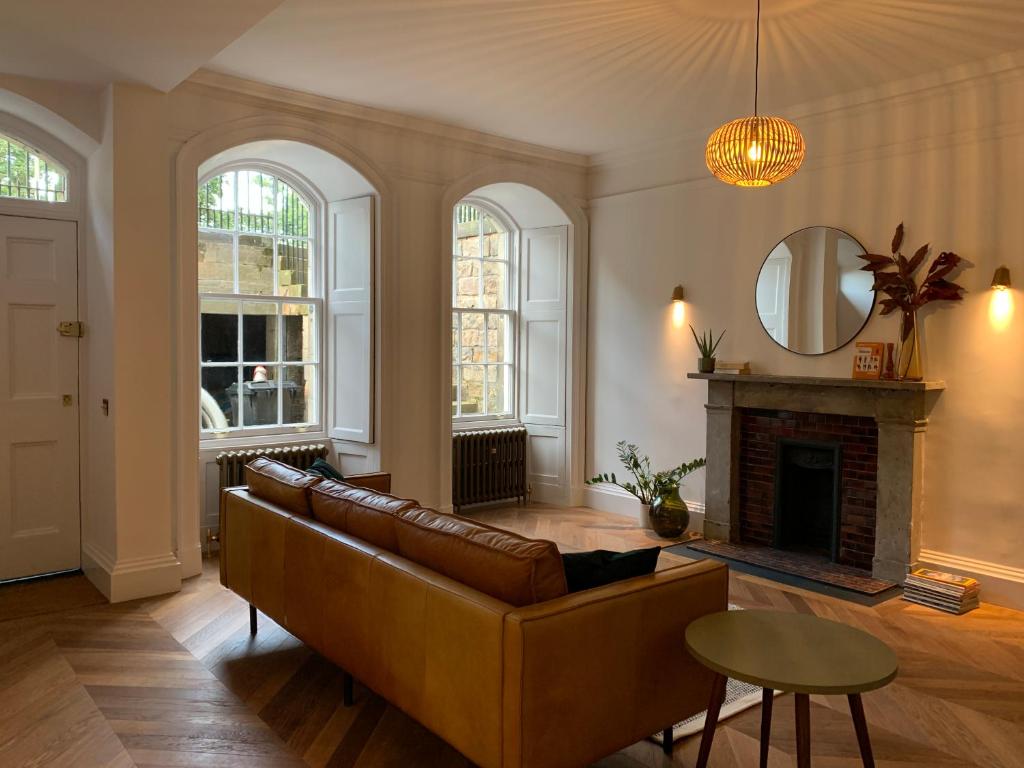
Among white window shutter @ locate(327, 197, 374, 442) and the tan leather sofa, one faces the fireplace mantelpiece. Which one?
the tan leather sofa

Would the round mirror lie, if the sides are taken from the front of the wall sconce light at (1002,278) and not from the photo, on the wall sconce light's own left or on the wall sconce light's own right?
on the wall sconce light's own right

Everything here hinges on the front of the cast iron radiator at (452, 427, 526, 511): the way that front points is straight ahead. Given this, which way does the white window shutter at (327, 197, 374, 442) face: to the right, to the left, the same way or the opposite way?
to the right

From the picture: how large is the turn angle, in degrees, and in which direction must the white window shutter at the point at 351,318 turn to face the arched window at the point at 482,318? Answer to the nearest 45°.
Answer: approximately 180°

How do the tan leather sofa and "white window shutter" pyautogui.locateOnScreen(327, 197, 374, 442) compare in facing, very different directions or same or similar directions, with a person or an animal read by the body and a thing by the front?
very different directions

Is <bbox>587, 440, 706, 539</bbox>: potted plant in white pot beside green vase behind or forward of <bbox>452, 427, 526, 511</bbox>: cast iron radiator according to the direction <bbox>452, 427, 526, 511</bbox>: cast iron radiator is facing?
forward

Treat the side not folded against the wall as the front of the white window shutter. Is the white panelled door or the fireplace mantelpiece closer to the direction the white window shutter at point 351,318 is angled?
the white panelled door

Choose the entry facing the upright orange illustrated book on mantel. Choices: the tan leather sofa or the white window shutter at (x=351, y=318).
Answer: the tan leather sofa

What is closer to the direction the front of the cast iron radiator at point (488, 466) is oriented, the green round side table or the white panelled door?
the green round side table

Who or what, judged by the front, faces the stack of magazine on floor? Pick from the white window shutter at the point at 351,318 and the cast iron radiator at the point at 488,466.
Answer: the cast iron radiator

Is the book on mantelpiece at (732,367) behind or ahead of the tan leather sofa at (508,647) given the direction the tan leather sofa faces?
ahead
